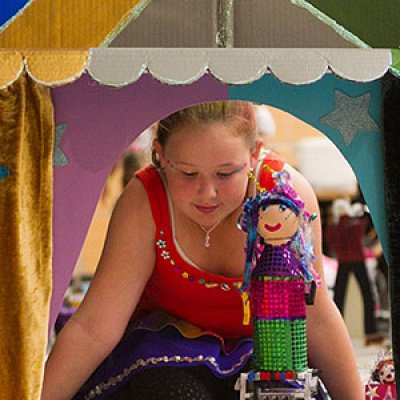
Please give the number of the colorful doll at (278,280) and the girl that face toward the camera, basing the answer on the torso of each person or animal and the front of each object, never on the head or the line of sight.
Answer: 2

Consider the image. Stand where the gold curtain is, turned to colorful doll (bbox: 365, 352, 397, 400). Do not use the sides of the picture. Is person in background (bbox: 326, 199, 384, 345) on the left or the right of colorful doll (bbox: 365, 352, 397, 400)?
left

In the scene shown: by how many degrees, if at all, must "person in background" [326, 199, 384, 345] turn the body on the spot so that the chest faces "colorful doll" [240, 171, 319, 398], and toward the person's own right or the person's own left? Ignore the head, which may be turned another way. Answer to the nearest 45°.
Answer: approximately 45° to the person's own right

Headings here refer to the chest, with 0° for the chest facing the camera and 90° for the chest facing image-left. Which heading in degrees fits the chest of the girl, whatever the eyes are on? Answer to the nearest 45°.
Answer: approximately 0°

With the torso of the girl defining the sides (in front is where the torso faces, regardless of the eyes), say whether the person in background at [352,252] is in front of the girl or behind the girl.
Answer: behind

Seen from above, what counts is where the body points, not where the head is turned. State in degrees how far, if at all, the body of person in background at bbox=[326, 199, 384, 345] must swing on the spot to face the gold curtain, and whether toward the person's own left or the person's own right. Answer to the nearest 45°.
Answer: approximately 45° to the person's own right
